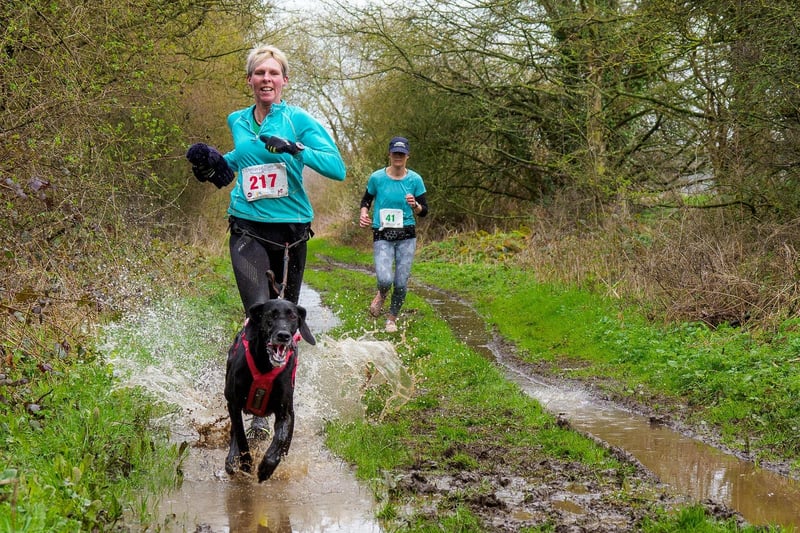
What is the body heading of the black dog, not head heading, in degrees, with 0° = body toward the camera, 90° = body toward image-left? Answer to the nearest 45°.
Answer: approximately 0°
